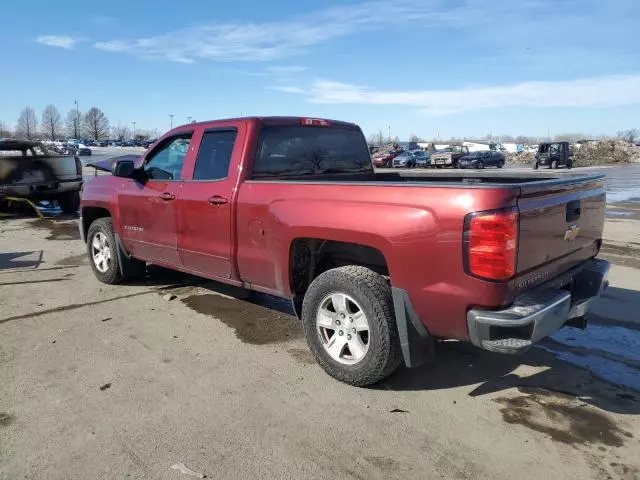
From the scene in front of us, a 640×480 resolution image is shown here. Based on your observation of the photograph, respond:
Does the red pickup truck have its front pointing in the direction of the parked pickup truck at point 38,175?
yes

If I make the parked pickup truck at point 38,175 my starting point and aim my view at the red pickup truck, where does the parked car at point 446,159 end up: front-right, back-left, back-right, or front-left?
back-left

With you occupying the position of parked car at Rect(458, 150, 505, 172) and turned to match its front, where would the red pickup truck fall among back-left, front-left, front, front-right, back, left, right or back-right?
front-left

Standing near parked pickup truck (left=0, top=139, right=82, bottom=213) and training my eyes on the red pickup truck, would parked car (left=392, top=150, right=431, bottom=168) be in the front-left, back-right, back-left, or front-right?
back-left

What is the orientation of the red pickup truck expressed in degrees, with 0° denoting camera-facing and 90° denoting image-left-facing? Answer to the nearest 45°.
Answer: approximately 135°

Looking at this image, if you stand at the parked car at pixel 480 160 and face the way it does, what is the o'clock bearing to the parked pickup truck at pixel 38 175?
the parked pickup truck at pixel 38 175 is roughly at 11 o'clock from the parked car at pixel 480 160.

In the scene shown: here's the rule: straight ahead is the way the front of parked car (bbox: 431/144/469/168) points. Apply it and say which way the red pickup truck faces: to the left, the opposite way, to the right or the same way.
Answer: to the right

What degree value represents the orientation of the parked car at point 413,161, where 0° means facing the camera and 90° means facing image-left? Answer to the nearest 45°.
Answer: approximately 45°
